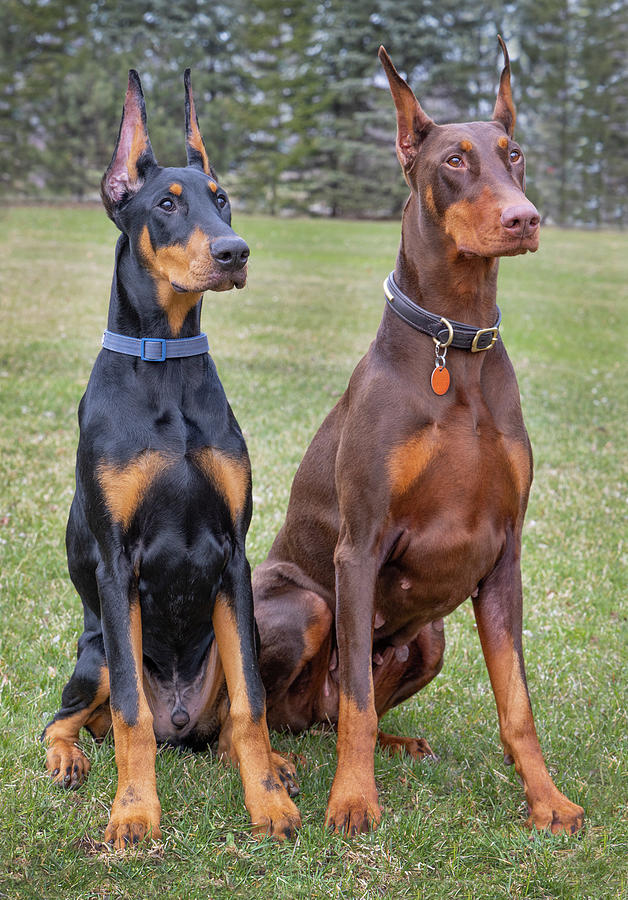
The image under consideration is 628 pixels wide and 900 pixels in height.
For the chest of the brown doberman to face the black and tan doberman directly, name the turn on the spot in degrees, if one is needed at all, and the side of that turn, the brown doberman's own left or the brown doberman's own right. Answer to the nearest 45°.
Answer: approximately 135° to the brown doberman's own right

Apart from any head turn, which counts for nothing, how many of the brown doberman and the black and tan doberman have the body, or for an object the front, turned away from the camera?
0

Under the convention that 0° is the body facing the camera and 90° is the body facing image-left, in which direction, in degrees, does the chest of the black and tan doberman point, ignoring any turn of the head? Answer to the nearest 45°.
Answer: approximately 0°

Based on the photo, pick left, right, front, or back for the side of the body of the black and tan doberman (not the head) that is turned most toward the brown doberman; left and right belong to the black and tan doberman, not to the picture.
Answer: left

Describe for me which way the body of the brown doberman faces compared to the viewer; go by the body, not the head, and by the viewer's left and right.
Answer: facing the viewer and to the right of the viewer
